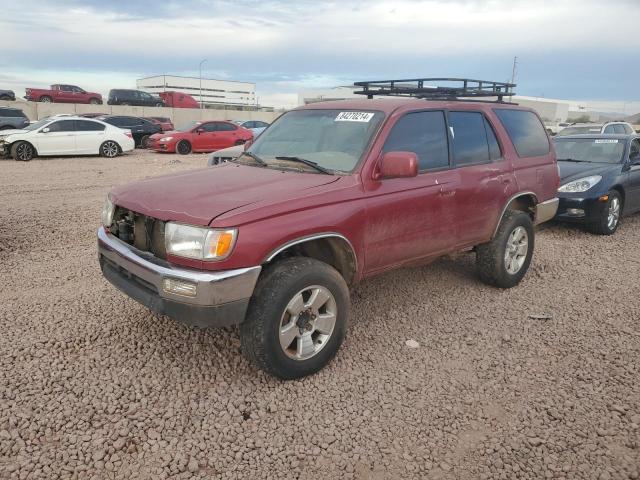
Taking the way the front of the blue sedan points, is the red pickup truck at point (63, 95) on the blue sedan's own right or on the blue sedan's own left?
on the blue sedan's own right

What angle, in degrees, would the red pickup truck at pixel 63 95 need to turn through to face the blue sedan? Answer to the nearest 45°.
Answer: approximately 90° to its right

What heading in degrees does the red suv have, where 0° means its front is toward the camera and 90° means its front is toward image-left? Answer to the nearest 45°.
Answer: approximately 45°

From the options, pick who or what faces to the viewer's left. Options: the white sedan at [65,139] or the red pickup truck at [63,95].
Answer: the white sedan

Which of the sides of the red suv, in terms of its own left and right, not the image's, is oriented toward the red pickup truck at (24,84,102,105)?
right

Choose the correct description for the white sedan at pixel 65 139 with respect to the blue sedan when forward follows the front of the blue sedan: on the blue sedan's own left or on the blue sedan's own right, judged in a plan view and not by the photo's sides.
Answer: on the blue sedan's own right

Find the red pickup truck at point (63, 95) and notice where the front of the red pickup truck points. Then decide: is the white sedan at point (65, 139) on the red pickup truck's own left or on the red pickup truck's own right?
on the red pickup truck's own right

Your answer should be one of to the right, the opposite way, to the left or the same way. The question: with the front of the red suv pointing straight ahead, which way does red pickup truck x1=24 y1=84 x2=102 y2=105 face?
the opposite way

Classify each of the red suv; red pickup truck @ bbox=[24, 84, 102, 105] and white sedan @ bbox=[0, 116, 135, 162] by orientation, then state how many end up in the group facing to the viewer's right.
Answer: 1

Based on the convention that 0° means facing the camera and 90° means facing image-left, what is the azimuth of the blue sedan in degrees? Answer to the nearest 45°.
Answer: approximately 45°

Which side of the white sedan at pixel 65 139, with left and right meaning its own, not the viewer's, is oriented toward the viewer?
left

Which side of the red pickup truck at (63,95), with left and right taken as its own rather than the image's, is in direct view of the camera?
right

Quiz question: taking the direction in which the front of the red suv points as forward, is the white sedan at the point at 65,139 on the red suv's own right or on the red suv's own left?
on the red suv's own right

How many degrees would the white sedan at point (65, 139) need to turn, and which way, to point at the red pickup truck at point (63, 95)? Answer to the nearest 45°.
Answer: approximately 90° to its right
